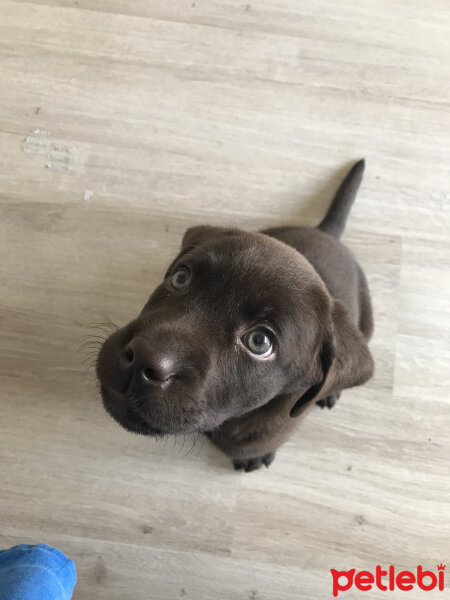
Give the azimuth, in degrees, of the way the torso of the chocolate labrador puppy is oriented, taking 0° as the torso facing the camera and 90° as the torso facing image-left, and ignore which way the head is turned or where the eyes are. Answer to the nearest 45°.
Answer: approximately 45°
